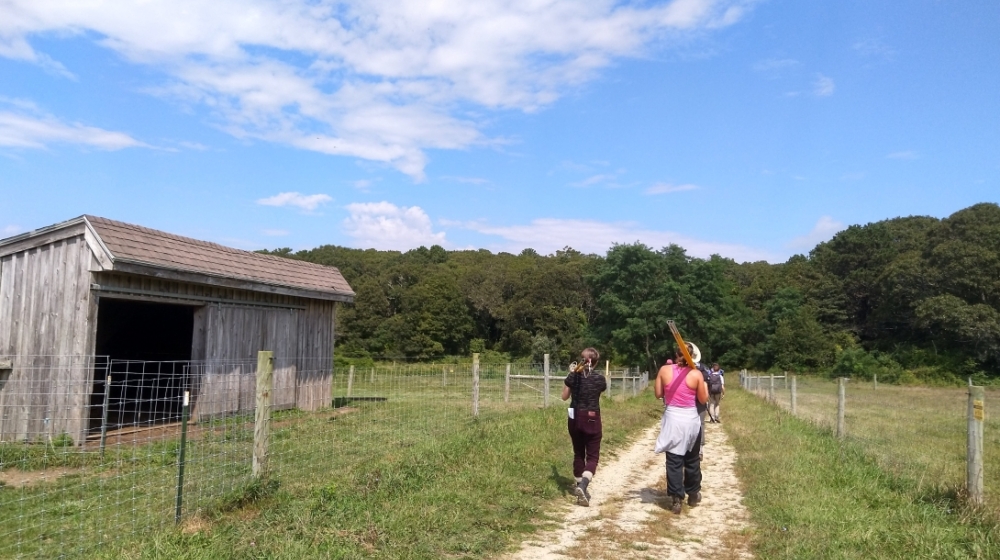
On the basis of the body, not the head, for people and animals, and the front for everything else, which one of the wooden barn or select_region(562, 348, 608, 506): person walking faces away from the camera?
the person walking

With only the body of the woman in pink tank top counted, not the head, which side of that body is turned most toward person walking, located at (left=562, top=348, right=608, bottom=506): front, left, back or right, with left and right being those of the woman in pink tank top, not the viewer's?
left

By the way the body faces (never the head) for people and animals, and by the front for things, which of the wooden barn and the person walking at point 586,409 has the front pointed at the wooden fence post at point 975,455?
the wooden barn

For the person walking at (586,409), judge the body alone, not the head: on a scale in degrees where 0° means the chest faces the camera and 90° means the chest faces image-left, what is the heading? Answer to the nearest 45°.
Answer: approximately 180°

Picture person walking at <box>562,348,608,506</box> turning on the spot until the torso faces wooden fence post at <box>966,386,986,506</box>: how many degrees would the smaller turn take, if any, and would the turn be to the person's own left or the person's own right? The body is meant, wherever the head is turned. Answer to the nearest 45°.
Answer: approximately 90° to the person's own right

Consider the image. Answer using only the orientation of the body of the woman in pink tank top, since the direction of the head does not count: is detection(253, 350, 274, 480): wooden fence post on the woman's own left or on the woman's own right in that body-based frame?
on the woman's own left

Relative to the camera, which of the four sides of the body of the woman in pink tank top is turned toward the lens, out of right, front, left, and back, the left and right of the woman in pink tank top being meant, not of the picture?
back

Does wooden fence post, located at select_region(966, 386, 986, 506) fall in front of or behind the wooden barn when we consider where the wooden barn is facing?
in front

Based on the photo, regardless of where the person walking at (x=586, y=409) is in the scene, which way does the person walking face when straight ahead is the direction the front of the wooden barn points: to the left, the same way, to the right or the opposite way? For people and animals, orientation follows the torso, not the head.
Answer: to the left

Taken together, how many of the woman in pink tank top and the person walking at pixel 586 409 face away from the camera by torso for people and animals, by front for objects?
2

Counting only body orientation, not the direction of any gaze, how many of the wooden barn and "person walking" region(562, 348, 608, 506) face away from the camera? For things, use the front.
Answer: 1

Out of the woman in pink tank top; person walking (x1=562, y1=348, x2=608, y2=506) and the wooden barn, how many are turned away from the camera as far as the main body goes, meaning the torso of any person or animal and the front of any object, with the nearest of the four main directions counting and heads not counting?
2

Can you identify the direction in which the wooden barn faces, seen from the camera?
facing the viewer and to the right of the viewer

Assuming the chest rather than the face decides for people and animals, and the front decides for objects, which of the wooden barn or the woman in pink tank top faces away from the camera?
the woman in pink tank top

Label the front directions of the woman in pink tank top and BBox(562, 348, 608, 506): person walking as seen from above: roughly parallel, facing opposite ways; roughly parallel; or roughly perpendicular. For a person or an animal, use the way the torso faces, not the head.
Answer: roughly parallel

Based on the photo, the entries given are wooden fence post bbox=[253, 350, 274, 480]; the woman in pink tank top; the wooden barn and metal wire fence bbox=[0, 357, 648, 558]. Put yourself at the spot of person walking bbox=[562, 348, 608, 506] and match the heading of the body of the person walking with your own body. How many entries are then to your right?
1

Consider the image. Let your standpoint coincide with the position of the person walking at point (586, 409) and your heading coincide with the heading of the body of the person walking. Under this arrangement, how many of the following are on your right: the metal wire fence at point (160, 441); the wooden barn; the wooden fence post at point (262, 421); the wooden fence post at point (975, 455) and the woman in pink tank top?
2
